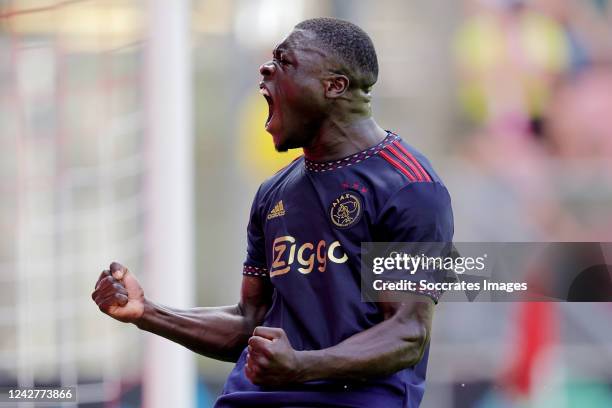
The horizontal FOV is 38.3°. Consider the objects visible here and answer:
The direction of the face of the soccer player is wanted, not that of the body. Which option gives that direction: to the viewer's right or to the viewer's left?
to the viewer's left
